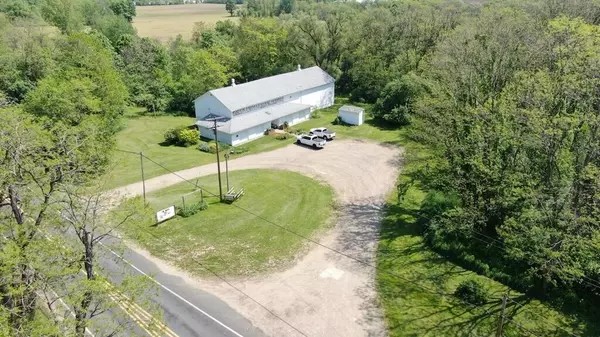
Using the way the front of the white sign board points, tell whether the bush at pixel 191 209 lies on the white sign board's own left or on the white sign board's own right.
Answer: on the white sign board's own left
